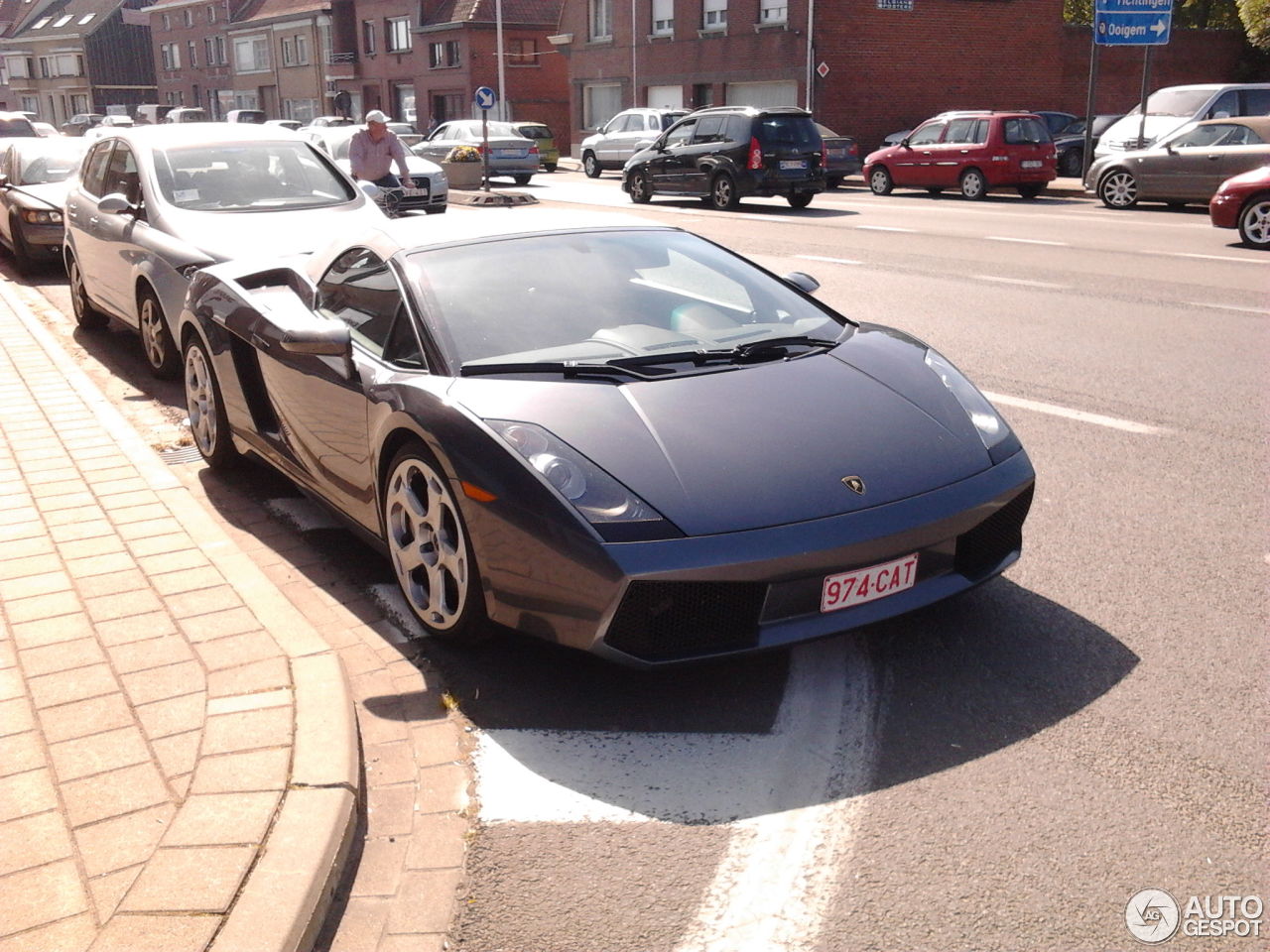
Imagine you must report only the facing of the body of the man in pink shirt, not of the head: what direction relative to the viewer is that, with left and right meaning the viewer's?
facing the viewer and to the right of the viewer
